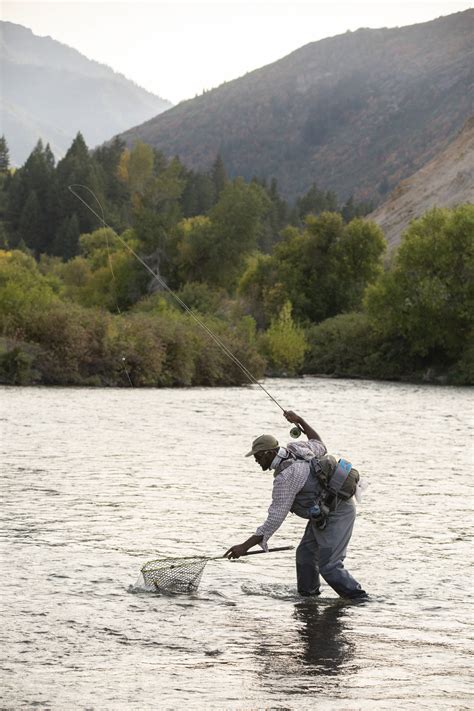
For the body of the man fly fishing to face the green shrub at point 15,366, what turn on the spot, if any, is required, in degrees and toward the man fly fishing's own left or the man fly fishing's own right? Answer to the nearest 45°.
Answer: approximately 90° to the man fly fishing's own right

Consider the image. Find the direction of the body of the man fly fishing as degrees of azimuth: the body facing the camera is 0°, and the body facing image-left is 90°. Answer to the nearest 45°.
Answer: approximately 90°
